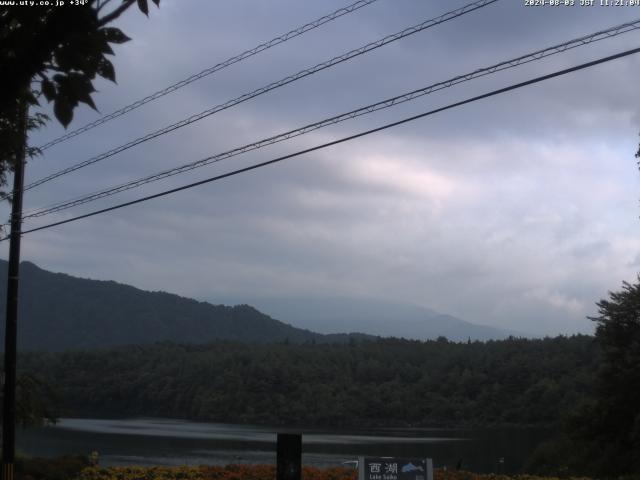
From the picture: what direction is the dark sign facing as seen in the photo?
toward the camera

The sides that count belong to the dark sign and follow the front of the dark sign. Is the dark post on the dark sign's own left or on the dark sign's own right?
on the dark sign's own right

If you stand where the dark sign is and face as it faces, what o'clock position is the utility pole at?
The utility pole is roughly at 4 o'clock from the dark sign.
